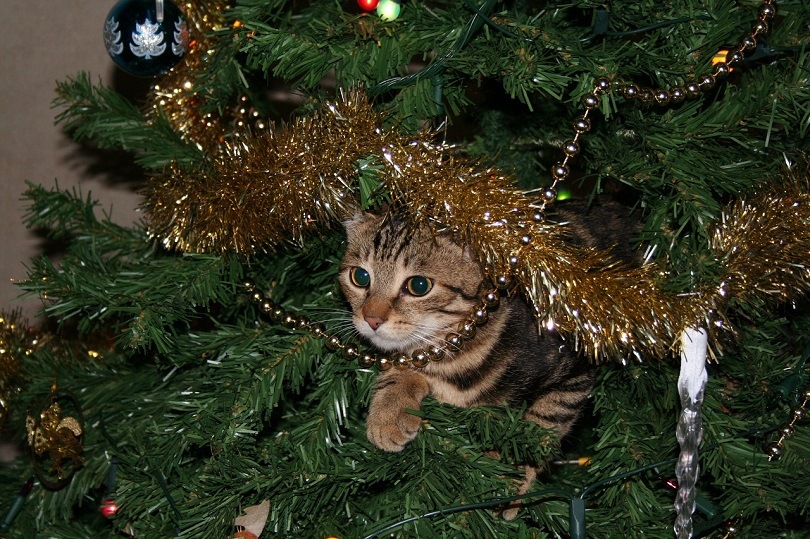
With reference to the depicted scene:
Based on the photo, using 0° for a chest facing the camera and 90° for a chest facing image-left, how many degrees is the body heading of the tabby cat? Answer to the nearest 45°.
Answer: approximately 45°
